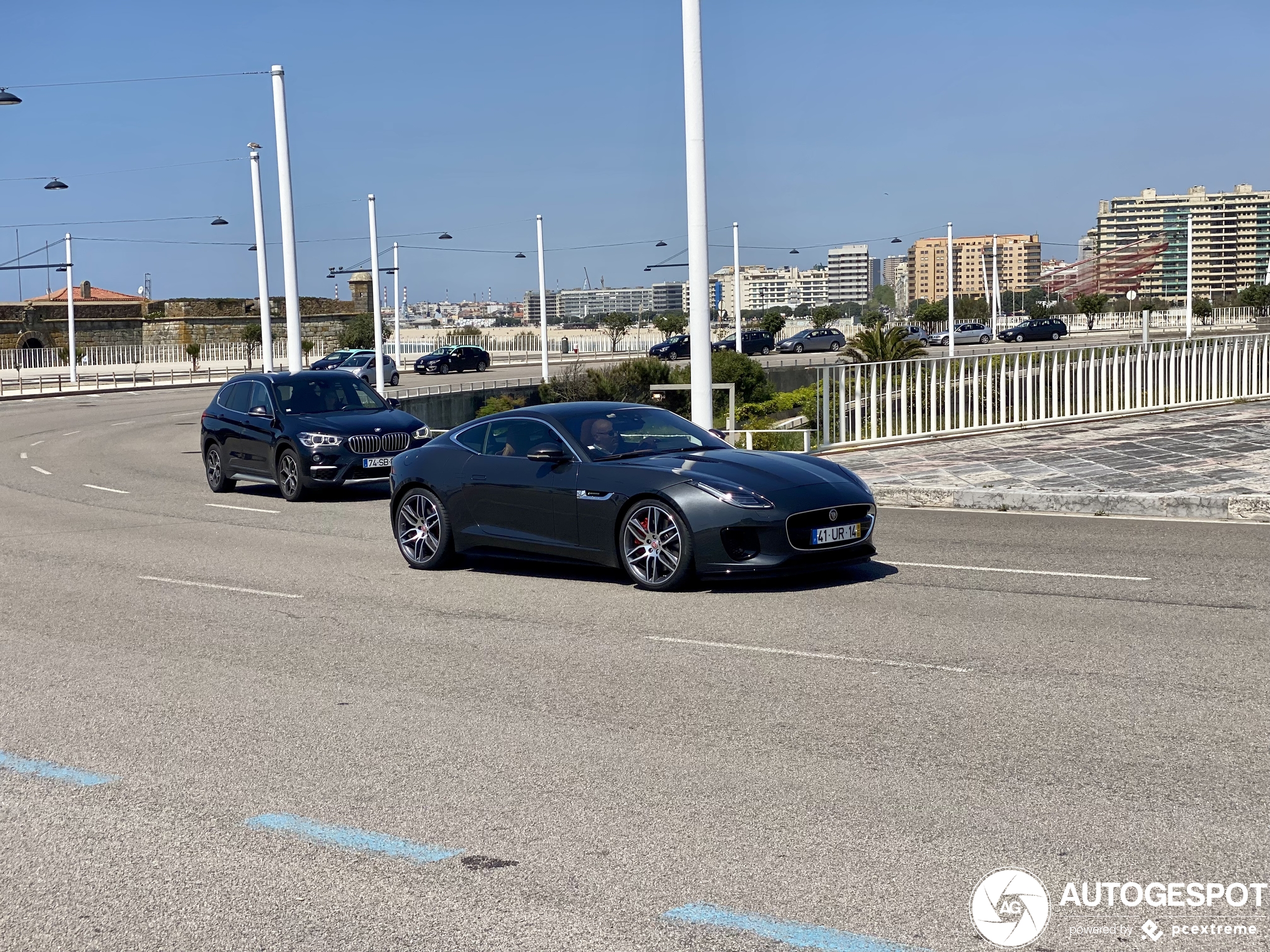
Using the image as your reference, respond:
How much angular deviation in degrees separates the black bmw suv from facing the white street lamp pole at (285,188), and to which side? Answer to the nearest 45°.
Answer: approximately 135° to its left

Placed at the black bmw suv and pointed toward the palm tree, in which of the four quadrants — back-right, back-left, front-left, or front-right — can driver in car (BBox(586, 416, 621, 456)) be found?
back-right

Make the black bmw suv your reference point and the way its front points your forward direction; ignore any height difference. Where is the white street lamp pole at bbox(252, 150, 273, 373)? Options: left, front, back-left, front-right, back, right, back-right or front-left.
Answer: back-left

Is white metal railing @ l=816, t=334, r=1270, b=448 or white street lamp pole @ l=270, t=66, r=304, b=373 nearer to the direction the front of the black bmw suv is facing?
the white metal railing

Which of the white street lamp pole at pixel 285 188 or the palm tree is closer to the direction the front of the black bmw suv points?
the palm tree

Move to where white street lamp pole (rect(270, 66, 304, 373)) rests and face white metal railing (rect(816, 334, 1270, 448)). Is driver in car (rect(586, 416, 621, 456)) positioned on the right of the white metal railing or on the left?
right

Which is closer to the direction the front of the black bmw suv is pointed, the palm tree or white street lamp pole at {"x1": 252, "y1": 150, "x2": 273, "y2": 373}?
the palm tree

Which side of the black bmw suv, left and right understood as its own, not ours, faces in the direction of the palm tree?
left

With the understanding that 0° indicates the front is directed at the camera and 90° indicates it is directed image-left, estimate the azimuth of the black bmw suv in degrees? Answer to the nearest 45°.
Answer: approximately 315°

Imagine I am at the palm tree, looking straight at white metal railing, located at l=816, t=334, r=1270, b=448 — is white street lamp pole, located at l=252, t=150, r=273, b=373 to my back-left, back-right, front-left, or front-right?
back-right
